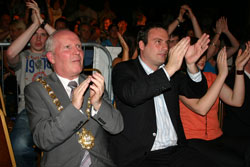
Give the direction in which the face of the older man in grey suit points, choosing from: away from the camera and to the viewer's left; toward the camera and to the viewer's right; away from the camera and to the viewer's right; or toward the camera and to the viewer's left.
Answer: toward the camera and to the viewer's right

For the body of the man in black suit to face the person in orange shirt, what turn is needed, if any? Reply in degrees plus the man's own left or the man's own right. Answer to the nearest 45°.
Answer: approximately 90° to the man's own left

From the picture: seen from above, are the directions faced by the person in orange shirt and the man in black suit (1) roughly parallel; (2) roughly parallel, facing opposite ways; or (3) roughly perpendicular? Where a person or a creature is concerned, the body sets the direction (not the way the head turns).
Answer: roughly parallel

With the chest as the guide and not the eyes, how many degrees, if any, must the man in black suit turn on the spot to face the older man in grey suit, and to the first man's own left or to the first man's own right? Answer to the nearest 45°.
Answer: approximately 90° to the first man's own right

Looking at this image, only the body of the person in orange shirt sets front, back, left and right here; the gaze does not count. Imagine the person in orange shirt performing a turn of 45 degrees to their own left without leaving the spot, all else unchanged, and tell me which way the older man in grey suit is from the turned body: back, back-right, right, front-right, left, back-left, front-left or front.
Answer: back-right

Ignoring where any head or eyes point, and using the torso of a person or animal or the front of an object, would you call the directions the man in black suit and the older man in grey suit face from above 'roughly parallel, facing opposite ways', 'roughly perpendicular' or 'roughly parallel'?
roughly parallel

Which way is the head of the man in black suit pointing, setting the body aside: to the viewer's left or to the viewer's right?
to the viewer's right

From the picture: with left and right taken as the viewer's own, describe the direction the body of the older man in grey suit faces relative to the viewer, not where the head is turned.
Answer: facing the viewer and to the right of the viewer

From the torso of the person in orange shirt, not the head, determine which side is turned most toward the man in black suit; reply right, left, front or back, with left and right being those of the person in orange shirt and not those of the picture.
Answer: right

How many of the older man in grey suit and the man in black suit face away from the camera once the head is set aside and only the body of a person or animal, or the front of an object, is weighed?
0

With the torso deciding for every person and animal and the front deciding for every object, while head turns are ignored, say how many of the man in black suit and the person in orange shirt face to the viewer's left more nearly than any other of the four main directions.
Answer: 0
